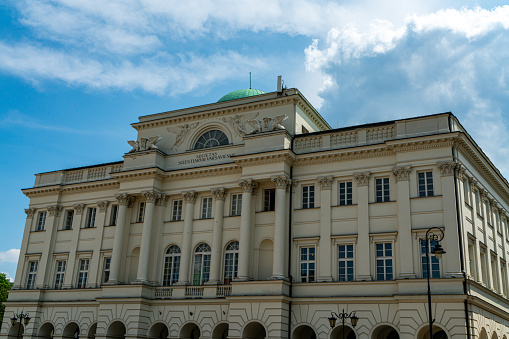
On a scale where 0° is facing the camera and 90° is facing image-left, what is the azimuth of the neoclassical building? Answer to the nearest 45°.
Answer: approximately 45°
